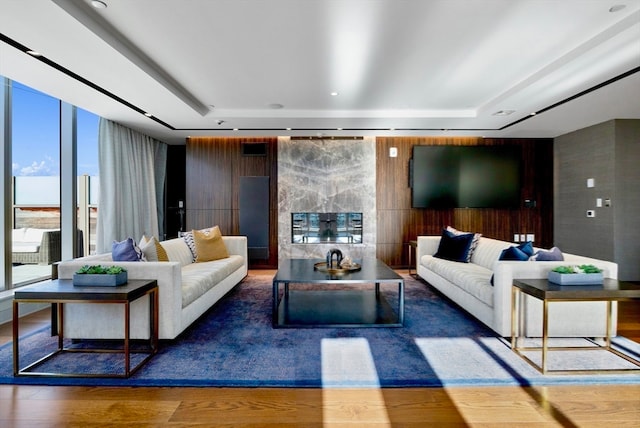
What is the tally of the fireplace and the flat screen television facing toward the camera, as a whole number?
2

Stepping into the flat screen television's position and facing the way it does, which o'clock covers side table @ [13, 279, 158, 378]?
The side table is roughly at 1 o'clock from the flat screen television.

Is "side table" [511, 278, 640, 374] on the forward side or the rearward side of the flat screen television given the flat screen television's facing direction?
on the forward side

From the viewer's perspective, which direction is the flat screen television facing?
toward the camera

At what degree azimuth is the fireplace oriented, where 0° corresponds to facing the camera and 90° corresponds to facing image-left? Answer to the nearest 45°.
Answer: approximately 0°

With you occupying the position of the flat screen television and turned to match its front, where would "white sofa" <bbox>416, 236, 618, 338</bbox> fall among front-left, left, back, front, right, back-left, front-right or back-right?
front

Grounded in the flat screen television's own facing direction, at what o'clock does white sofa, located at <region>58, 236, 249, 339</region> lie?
The white sofa is roughly at 1 o'clock from the flat screen television.

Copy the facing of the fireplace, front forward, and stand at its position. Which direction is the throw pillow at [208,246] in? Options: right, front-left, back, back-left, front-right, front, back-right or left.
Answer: front-right

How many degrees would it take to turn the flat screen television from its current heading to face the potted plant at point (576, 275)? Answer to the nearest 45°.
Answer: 0° — it already faces it

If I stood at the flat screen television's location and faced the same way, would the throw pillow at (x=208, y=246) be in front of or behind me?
in front
